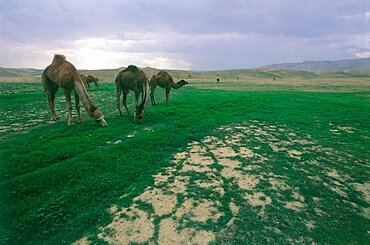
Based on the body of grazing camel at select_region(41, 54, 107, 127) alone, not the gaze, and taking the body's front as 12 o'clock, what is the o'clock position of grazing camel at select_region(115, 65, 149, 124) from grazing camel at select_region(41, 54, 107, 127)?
grazing camel at select_region(115, 65, 149, 124) is roughly at 10 o'clock from grazing camel at select_region(41, 54, 107, 127).

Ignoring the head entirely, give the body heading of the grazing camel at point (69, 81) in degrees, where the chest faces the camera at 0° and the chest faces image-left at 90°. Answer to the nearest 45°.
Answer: approximately 315°

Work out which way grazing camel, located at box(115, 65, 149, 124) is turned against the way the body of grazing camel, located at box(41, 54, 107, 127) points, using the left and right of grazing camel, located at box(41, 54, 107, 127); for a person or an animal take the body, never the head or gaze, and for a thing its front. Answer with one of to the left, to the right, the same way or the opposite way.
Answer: the same way

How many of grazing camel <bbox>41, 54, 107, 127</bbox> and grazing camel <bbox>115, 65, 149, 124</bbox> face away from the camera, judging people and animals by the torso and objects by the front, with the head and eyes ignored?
0

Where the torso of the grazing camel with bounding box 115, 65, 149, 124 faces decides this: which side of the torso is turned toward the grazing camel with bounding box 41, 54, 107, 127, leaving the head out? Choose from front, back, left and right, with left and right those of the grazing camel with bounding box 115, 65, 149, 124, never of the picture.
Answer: right
